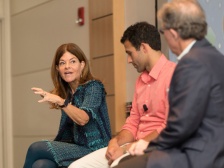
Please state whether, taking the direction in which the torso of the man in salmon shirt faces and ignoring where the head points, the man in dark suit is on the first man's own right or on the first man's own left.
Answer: on the first man's own left

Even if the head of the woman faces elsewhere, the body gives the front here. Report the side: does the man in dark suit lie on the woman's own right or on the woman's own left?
on the woman's own left

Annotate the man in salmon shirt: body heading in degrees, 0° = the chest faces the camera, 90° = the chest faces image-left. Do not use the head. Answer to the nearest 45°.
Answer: approximately 45°

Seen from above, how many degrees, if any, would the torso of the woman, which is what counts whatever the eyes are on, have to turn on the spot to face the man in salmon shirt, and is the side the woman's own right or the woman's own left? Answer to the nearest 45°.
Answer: approximately 90° to the woman's own left

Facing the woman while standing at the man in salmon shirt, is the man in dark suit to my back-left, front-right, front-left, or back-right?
back-left

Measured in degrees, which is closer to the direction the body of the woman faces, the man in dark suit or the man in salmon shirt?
the man in dark suit

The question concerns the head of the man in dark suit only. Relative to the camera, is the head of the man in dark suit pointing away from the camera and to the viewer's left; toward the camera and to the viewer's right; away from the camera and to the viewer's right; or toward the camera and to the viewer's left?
away from the camera and to the viewer's left
